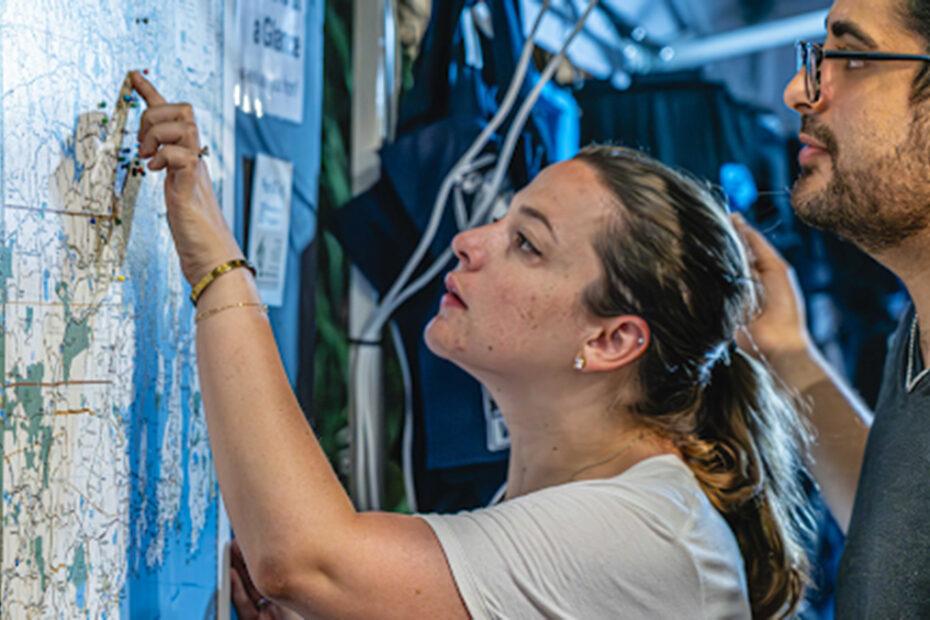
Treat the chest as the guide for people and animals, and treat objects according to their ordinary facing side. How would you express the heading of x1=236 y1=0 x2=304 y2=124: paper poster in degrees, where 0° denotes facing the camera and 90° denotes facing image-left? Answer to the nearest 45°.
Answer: approximately 315°

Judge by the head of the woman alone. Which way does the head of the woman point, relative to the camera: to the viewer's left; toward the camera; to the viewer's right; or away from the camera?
to the viewer's left

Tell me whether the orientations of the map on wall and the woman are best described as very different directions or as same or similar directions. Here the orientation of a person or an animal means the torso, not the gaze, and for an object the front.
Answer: very different directions

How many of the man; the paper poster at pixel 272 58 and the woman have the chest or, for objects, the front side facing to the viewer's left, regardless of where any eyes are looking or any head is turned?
2

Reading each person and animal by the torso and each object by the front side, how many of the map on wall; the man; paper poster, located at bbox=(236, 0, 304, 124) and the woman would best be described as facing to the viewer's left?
2

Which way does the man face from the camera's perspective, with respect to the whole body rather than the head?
to the viewer's left

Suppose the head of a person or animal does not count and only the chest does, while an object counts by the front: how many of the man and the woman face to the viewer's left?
2

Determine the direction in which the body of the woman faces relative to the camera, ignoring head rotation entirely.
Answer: to the viewer's left

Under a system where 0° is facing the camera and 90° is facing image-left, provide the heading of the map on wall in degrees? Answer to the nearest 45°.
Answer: approximately 315°
